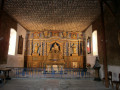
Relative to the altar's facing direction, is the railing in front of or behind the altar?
in front

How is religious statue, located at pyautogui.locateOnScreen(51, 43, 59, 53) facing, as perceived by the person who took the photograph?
facing the viewer

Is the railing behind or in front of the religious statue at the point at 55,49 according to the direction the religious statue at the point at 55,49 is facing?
in front

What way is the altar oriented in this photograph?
toward the camera
